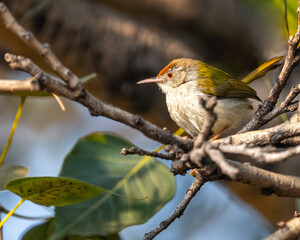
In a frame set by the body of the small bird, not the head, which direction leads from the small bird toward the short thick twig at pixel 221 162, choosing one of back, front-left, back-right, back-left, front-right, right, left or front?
left

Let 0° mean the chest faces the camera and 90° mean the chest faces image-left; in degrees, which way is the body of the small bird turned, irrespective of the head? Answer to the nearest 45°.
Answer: approximately 90°

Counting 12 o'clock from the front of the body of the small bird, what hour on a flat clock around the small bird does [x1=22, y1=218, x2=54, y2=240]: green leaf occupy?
The green leaf is roughly at 11 o'clock from the small bird.
